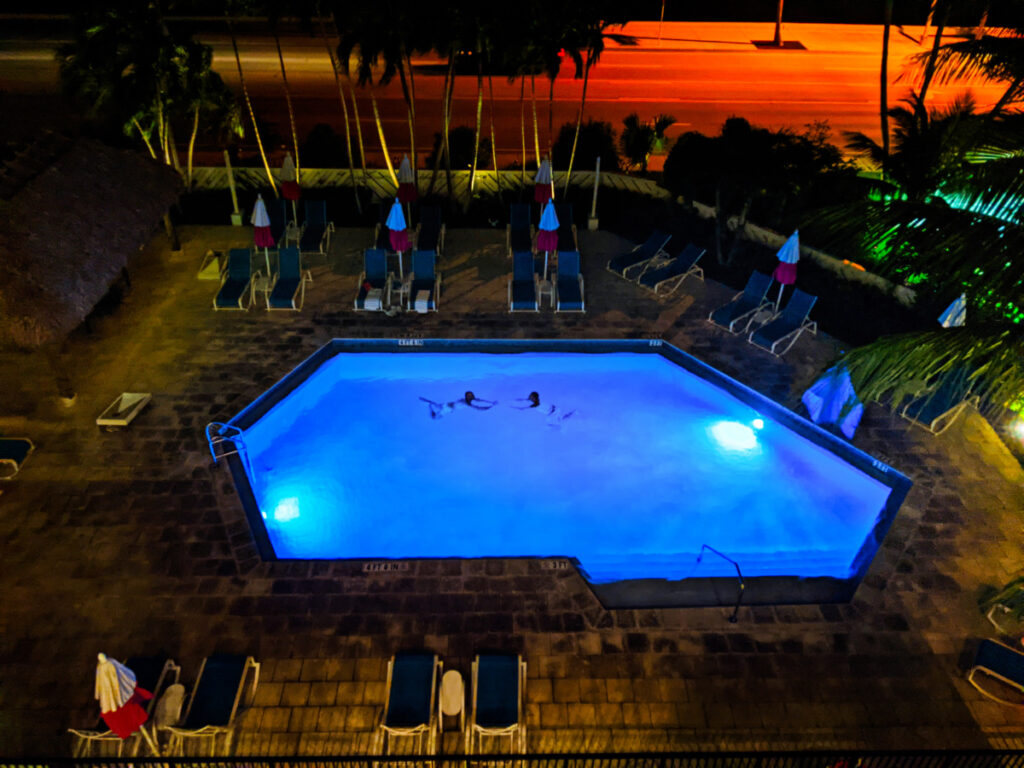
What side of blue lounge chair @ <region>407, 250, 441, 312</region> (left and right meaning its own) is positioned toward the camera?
front

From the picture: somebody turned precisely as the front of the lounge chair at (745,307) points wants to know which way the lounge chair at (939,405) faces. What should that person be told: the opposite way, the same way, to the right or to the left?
the same way

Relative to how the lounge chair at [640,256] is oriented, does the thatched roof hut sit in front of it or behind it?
in front

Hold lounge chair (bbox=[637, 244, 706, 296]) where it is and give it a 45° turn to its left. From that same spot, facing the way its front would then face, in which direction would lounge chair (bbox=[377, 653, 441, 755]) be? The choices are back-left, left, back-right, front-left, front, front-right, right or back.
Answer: front

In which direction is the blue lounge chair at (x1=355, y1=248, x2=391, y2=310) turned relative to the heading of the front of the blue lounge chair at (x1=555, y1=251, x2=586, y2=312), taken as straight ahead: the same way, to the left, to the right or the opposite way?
the same way

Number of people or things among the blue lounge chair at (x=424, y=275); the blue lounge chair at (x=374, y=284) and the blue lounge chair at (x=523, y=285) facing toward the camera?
3

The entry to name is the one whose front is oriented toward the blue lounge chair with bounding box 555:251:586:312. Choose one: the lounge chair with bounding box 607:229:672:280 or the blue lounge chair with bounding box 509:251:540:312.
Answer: the lounge chair

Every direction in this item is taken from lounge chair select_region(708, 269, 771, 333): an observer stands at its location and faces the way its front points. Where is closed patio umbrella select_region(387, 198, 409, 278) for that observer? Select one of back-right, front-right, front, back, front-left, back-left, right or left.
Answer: front-right

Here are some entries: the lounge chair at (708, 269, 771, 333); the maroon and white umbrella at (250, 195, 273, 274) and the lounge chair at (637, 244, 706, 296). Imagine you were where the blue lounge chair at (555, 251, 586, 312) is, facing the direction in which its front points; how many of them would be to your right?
1

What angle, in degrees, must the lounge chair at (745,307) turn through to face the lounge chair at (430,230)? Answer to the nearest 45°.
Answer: approximately 45° to its right

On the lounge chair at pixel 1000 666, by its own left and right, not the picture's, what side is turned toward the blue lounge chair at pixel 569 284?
front

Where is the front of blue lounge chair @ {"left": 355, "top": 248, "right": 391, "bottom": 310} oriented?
toward the camera

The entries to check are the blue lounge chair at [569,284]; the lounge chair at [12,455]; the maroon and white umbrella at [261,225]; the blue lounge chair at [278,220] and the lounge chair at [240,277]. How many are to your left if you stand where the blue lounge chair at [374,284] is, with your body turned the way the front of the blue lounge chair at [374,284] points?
1

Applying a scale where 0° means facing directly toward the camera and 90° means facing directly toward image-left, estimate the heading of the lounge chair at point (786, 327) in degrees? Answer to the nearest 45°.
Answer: approximately 45°

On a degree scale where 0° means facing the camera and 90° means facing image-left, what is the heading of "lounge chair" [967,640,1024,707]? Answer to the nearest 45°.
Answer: approximately 135°

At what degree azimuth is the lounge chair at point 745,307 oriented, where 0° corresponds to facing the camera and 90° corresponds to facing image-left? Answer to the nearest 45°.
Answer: approximately 45°

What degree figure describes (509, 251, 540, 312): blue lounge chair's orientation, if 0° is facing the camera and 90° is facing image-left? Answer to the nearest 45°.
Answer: approximately 0°

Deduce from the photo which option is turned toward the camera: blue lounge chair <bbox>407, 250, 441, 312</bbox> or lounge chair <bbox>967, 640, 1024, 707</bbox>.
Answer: the blue lounge chair

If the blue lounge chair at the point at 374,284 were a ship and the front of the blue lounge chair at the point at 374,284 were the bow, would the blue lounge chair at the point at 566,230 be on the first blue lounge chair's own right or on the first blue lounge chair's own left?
on the first blue lounge chair's own left

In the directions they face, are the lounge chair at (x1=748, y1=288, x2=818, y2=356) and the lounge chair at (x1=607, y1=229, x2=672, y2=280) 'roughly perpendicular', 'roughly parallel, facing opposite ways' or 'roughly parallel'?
roughly parallel
